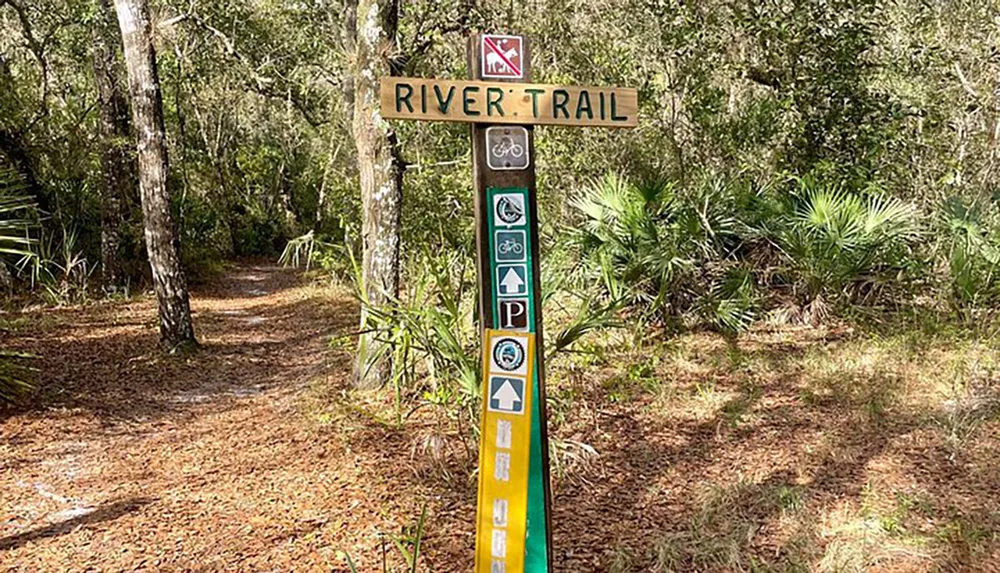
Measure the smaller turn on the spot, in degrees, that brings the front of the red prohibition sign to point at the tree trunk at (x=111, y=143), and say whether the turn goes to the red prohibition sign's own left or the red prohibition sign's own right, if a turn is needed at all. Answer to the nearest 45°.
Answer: approximately 135° to the red prohibition sign's own right

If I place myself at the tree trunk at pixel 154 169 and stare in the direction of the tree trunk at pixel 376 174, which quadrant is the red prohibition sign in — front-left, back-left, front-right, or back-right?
front-right

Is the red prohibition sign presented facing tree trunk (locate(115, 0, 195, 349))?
no

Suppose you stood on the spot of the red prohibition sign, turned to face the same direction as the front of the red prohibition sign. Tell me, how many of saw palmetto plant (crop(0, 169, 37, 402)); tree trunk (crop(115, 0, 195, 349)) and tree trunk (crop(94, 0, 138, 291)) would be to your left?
0

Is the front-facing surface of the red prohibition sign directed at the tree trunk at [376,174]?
no

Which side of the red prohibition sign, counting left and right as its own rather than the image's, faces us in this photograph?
front

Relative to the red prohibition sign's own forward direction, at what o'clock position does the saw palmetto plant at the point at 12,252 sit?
The saw palmetto plant is roughly at 4 o'clock from the red prohibition sign.

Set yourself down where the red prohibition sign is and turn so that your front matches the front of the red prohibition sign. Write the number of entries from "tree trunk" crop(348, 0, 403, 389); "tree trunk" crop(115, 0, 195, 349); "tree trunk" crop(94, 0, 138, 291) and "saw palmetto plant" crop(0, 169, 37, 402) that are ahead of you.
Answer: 0
